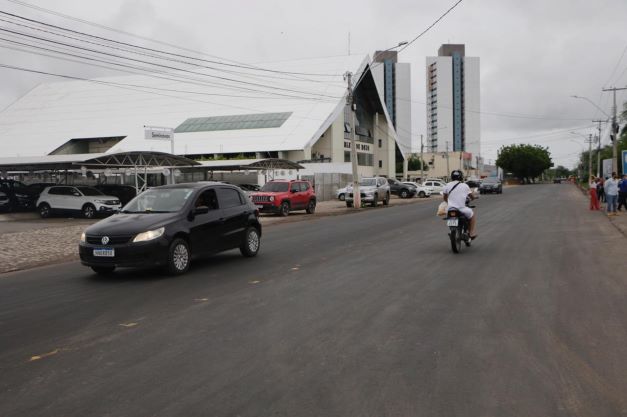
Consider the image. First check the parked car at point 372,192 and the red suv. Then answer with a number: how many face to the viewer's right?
0

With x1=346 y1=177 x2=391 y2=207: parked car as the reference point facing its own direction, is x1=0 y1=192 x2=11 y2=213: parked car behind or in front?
in front

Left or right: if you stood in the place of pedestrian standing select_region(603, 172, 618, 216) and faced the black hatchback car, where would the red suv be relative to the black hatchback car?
right

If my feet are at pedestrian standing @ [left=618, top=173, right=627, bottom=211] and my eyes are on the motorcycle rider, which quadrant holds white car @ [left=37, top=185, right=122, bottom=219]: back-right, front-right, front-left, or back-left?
front-right

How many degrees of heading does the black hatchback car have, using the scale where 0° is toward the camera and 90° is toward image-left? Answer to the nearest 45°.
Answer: approximately 45°

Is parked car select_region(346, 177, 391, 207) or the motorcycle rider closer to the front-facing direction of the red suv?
the motorcycle rider

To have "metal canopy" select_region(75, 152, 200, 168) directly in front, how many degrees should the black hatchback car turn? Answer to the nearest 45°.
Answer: approximately 135° to its right

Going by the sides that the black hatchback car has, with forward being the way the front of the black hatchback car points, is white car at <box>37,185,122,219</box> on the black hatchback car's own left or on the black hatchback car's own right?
on the black hatchback car's own right

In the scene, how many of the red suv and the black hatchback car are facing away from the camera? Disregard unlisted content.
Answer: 0

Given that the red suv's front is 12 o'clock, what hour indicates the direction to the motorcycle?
The motorcycle is roughly at 10 o'clock from the red suv.

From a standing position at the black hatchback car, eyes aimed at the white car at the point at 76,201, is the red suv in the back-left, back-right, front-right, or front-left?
front-right

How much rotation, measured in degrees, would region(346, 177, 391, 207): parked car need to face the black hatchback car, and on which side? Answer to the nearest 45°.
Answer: approximately 45° to its left

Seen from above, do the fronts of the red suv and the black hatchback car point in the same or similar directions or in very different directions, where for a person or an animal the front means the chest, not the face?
same or similar directions

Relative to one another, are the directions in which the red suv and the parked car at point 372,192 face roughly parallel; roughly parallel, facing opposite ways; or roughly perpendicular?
roughly parallel

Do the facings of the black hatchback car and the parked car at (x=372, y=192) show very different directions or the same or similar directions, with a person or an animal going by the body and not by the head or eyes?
same or similar directions
